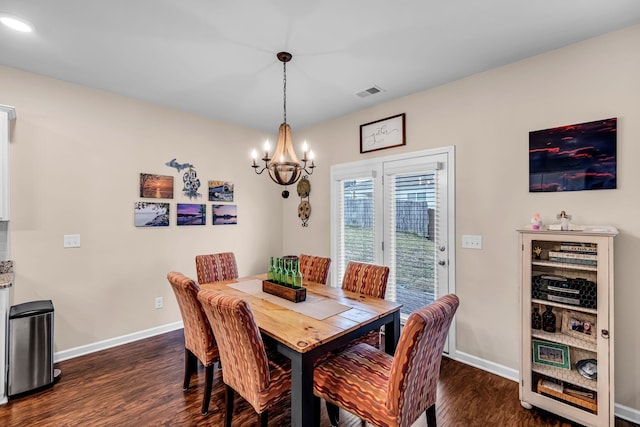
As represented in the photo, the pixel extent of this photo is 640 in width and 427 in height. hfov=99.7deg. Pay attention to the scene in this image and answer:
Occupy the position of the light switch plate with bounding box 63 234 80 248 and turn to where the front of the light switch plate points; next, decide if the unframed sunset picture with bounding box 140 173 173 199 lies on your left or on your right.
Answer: on your left

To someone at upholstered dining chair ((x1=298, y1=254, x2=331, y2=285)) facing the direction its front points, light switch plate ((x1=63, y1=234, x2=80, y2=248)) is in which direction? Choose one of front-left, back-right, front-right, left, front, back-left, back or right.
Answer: front-right

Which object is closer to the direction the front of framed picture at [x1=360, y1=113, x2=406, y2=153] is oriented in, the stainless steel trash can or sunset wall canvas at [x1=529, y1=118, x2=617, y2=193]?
the stainless steel trash can

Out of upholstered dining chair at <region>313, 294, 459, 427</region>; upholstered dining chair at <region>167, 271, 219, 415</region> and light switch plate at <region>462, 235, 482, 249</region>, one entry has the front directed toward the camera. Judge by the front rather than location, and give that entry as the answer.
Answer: the light switch plate

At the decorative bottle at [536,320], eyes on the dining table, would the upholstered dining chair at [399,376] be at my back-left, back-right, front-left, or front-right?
front-left

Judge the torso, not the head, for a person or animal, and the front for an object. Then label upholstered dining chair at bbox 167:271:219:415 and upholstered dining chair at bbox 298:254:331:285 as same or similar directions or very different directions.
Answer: very different directions

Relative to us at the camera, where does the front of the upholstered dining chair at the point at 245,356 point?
facing away from the viewer and to the right of the viewer

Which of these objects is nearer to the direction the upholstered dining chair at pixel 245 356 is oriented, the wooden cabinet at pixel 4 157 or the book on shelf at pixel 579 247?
the book on shelf

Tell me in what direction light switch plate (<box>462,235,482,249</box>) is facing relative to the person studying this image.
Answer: facing the viewer

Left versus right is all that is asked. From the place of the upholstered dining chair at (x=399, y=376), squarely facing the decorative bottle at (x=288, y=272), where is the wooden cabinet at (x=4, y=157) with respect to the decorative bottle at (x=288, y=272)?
left

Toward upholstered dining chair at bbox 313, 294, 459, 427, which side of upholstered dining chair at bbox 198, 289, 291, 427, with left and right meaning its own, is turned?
right

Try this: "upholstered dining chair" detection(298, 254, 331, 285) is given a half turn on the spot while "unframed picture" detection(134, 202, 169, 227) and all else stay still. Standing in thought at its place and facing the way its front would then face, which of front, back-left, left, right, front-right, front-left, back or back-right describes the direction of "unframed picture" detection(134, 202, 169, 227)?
back-left
